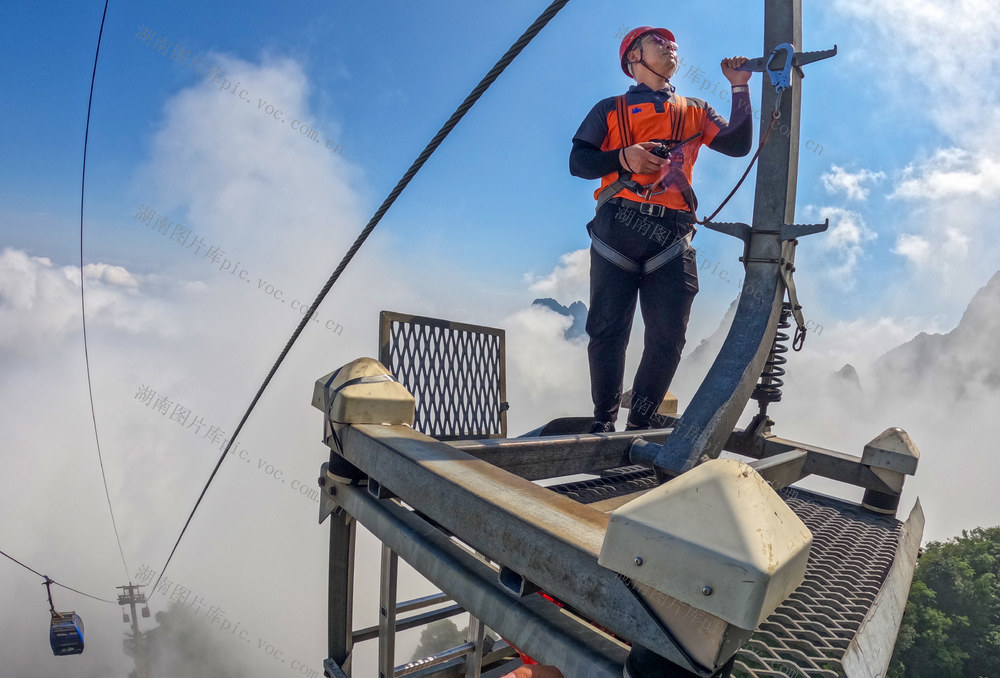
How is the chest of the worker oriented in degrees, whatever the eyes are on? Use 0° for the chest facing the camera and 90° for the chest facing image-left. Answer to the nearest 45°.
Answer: approximately 0°

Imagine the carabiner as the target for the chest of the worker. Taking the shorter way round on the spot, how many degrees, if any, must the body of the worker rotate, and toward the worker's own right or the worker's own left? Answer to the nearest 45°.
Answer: approximately 45° to the worker's own left

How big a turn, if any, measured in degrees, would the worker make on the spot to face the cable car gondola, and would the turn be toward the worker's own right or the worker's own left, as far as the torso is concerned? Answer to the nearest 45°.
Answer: approximately 135° to the worker's own right

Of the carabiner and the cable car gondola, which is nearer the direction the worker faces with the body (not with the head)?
the carabiner
